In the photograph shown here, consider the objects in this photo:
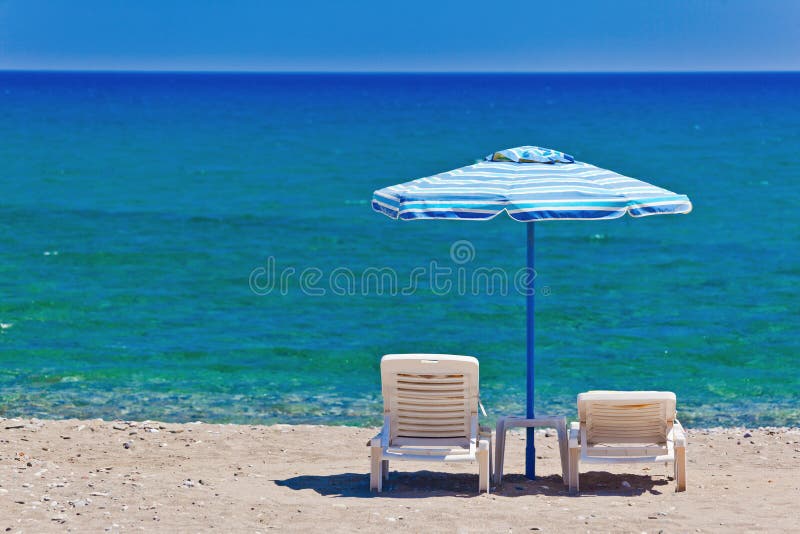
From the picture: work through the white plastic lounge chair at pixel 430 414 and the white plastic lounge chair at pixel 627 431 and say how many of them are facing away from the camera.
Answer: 2

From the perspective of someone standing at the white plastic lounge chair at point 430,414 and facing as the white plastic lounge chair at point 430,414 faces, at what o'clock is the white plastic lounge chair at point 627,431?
the white plastic lounge chair at point 627,431 is roughly at 3 o'clock from the white plastic lounge chair at point 430,414.

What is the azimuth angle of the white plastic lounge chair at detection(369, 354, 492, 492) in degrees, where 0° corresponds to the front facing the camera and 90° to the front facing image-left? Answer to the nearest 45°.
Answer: approximately 180°

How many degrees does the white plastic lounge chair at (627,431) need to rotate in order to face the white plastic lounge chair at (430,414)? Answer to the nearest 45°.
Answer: approximately 90° to its left

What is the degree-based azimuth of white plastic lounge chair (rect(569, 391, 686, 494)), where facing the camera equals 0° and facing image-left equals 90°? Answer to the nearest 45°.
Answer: approximately 180°

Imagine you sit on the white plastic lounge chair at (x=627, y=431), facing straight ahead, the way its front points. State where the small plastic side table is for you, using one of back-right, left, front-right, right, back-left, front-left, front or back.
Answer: left

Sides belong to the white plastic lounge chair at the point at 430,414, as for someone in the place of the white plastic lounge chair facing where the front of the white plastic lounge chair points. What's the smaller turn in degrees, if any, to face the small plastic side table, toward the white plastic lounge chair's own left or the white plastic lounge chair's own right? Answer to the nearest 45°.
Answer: approximately 90° to the white plastic lounge chair's own right

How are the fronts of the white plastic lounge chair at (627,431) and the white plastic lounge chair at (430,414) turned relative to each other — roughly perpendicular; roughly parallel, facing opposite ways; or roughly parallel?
roughly parallel
